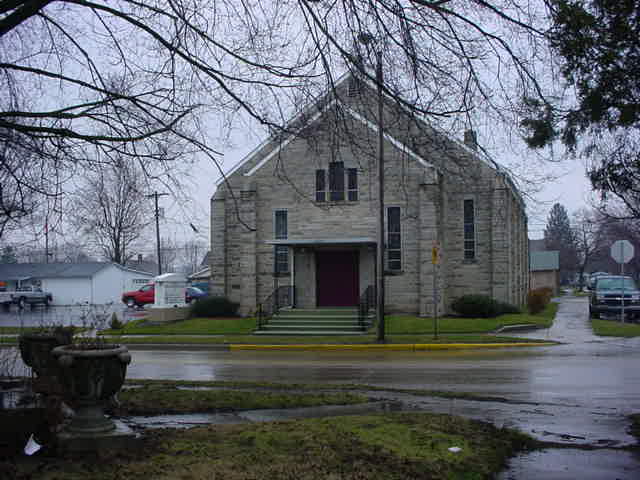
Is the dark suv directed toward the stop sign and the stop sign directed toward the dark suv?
yes

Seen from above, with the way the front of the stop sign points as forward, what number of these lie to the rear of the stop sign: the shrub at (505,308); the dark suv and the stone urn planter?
1

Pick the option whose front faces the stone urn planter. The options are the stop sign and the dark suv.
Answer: the dark suv

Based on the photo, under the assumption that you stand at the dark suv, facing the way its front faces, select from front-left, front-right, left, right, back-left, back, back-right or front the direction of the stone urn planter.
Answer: front

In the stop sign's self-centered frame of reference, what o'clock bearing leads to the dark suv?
The dark suv is roughly at 12 o'clock from the stop sign.

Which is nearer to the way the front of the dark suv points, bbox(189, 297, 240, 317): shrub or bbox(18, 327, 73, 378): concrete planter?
the concrete planter

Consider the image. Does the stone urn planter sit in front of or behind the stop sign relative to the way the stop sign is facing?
behind

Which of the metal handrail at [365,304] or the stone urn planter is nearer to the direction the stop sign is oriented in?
the metal handrail

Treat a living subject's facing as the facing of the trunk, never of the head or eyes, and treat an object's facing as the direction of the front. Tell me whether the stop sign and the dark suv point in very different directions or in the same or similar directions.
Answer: very different directions

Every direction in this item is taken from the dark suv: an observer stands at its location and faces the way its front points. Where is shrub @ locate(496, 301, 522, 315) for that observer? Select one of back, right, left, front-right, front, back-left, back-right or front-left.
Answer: front-right

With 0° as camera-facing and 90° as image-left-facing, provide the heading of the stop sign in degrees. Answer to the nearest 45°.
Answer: approximately 180°

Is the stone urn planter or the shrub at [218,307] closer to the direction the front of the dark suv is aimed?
the stone urn planter

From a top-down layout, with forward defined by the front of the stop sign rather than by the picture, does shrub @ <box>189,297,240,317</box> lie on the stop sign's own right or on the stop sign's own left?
on the stop sign's own left

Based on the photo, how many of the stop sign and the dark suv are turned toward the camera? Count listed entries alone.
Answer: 1

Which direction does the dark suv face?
toward the camera

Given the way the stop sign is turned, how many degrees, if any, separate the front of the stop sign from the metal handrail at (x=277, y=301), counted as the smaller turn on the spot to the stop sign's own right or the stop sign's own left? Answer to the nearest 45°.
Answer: approximately 90° to the stop sign's own left

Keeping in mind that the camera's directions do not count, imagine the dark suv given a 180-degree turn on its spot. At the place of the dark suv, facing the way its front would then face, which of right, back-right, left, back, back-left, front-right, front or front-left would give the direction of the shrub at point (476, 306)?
back-left

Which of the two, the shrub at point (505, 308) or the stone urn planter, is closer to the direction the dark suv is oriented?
the stone urn planter
